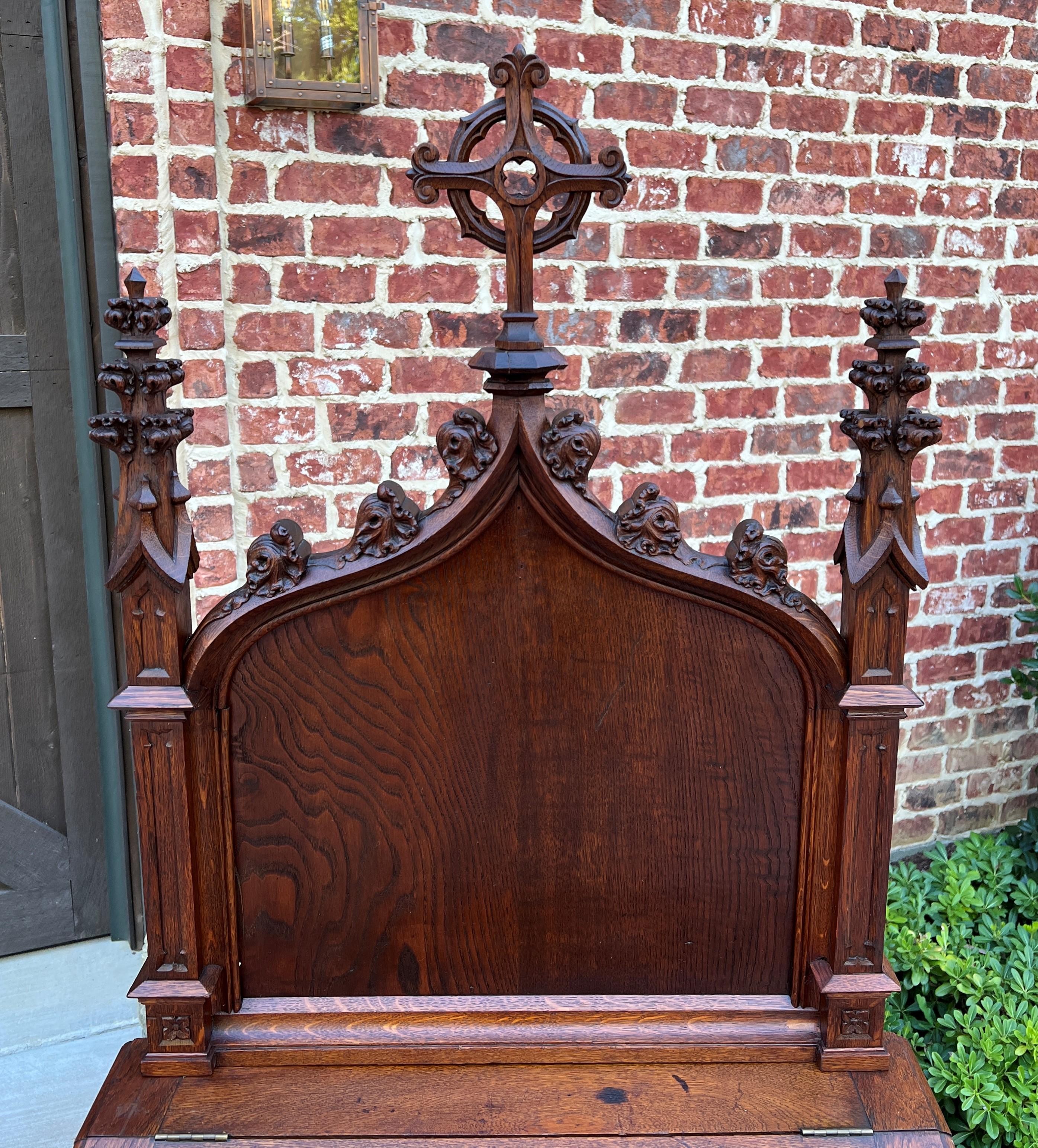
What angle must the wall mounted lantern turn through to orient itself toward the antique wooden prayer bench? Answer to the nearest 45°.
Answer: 0° — it already faces it

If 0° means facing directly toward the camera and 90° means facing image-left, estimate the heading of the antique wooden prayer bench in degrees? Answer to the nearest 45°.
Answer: approximately 0°

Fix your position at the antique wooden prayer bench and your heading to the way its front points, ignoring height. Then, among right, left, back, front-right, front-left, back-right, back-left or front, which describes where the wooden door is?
back-right

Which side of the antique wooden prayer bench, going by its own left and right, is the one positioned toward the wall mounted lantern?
back

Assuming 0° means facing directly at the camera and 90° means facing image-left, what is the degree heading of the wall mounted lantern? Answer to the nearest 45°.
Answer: approximately 0°

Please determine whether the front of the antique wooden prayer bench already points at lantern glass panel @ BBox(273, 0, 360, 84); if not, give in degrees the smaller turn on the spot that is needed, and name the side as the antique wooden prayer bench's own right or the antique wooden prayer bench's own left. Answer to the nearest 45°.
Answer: approximately 180°
